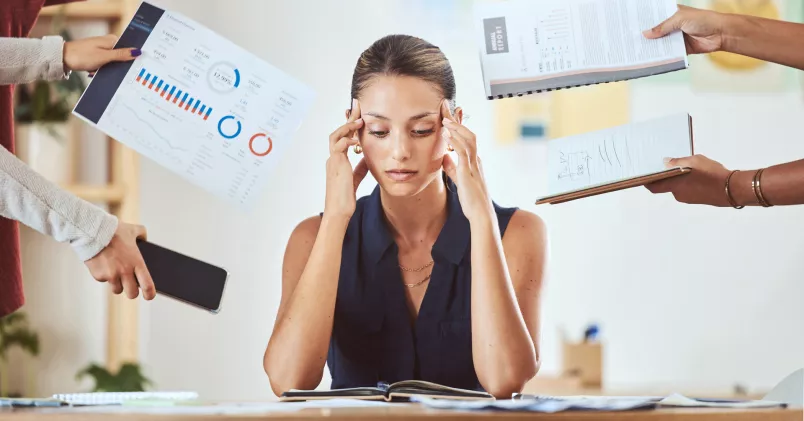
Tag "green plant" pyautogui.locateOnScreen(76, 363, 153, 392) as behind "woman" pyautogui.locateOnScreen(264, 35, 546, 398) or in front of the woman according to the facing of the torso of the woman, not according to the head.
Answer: behind

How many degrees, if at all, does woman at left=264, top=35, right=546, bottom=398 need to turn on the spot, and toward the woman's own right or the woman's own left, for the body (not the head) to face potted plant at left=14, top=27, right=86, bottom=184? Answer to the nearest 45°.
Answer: approximately 135° to the woman's own right

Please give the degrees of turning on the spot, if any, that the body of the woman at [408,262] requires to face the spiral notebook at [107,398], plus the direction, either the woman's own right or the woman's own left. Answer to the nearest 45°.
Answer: approximately 45° to the woman's own right

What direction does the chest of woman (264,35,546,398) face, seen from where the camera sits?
toward the camera

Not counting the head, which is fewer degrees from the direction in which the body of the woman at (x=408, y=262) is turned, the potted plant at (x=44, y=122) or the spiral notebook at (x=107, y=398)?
the spiral notebook

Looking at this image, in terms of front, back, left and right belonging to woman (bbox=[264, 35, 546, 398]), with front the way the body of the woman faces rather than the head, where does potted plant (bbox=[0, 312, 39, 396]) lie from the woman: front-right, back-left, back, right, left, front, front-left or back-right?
back-right

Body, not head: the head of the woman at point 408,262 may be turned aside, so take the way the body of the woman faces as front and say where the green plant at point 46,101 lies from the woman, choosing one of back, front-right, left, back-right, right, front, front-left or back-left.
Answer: back-right

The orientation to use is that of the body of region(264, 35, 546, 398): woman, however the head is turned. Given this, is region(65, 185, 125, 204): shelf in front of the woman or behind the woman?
behind
